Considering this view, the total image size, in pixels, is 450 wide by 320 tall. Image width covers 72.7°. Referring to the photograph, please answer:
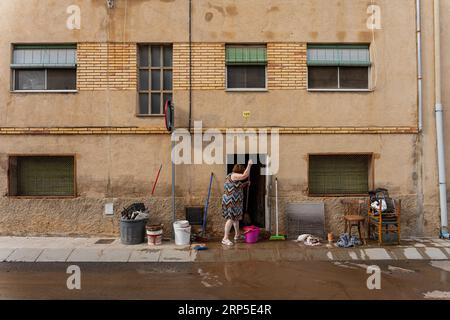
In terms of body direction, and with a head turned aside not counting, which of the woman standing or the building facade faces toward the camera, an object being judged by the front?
the building facade

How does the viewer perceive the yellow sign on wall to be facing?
facing the viewer

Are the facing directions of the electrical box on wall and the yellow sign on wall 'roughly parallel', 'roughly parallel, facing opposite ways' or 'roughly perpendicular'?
roughly parallel

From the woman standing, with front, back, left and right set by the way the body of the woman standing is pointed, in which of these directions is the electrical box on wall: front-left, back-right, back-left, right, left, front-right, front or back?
back-left

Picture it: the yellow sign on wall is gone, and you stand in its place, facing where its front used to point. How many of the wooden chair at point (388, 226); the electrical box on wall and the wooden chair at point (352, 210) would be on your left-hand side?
2

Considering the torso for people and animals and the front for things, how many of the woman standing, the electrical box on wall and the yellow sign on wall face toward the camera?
2

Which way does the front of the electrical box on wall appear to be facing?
toward the camera

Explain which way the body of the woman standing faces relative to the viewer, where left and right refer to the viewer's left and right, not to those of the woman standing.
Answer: facing away from the viewer and to the right of the viewer

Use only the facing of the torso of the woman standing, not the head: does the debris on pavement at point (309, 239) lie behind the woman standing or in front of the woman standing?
in front

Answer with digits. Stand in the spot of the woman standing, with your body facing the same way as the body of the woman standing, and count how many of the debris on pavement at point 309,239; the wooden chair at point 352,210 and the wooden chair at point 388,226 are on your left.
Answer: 0

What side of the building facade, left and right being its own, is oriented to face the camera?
front
